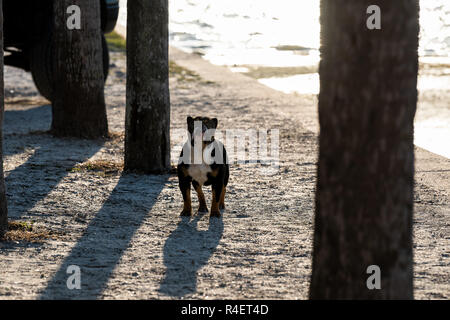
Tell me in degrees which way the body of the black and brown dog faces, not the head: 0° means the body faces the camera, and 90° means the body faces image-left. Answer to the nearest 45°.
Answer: approximately 0°

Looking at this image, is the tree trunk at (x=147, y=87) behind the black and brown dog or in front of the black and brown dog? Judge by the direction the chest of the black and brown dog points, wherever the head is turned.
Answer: behind

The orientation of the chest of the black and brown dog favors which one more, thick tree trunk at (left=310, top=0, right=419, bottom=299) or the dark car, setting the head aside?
the thick tree trunk

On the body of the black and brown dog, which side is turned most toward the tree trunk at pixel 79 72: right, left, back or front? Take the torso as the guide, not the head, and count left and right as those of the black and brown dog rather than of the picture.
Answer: back

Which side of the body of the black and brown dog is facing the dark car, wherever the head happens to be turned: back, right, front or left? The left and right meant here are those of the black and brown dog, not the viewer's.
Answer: back
